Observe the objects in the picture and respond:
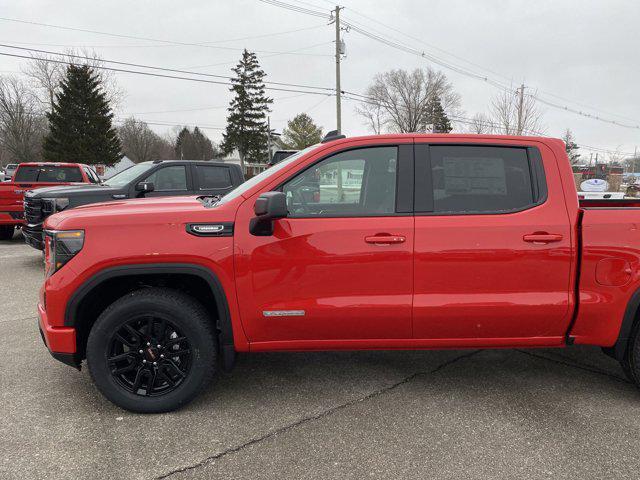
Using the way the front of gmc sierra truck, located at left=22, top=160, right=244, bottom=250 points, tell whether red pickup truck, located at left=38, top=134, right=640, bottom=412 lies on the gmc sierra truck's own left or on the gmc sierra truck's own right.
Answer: on the gmc sierra truck's own left

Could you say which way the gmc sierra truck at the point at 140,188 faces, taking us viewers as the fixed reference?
facing the viewer and to the left of the viewer

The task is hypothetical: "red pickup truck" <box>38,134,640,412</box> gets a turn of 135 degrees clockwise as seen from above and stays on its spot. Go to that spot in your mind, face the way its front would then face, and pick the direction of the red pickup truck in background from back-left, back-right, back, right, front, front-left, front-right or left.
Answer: left

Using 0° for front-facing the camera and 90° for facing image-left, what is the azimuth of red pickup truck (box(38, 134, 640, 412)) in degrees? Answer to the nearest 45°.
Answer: approximately 90°

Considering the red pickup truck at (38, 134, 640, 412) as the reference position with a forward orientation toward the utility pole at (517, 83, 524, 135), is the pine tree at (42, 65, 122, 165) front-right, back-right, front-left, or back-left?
front-left

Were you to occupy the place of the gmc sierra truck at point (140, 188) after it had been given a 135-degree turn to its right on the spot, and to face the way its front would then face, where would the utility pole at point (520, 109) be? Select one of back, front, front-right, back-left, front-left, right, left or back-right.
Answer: front-right

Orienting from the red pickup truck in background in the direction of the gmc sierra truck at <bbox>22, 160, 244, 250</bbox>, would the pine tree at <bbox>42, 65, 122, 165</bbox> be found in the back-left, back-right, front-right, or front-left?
back-left

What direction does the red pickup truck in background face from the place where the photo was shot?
facing away from the viewer and to the right of the viewer

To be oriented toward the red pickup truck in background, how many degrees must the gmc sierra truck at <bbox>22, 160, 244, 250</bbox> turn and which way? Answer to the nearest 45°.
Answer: approximately 90° to its right

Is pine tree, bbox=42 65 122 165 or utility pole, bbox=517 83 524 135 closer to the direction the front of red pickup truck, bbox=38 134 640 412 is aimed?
the pine tree
